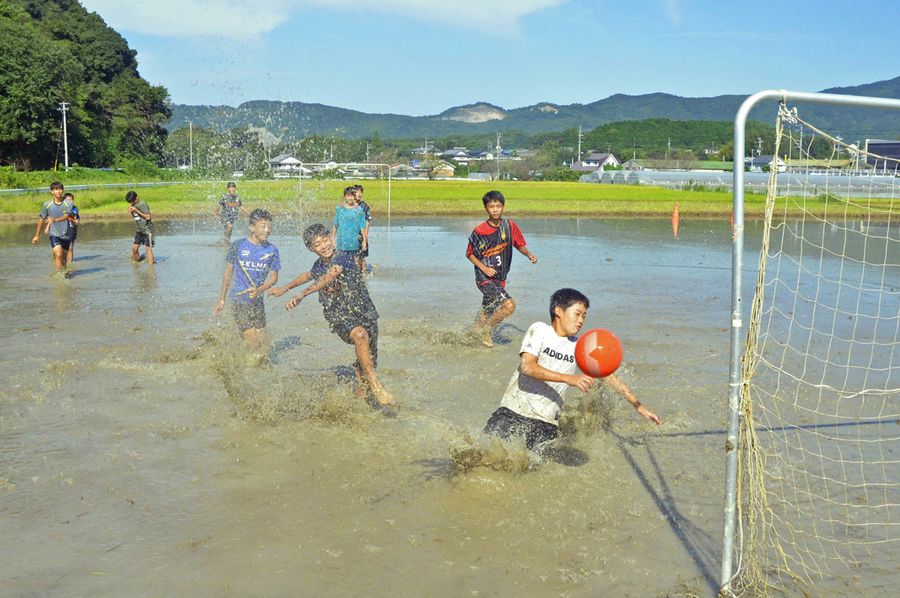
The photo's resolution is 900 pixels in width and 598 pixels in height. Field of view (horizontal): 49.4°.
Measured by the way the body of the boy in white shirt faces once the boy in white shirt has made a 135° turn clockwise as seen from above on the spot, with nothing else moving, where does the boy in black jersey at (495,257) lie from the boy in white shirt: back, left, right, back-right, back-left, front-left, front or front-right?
right

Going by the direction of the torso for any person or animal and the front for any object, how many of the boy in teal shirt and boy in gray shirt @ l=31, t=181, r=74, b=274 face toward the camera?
2

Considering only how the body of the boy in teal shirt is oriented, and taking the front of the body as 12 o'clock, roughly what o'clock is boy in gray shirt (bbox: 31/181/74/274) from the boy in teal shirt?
The boy in gray shirt is roughly at 4 o'clock from the boy in teal shirt.

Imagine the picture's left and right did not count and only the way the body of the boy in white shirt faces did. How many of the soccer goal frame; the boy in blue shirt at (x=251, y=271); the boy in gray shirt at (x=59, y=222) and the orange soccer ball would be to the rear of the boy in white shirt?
2

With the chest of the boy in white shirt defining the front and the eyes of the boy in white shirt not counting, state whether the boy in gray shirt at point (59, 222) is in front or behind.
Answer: behind

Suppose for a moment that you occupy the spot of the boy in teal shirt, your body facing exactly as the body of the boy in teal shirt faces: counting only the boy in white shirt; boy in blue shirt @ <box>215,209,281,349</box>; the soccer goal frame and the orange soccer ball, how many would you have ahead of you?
4

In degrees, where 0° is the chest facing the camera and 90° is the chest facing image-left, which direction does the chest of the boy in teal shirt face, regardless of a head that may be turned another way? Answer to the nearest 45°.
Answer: approximately 0°

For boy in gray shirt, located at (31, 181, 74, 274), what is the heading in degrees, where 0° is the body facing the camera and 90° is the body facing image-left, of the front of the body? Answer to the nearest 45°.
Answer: approximately 0°

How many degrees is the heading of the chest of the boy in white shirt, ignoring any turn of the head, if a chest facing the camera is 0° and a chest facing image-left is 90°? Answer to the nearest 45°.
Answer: approximately 315°

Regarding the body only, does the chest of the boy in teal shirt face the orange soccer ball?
yes
